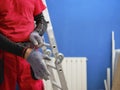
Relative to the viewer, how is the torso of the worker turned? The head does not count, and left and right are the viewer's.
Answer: facing the viewer and to the right of the viewer

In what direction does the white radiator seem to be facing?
toward the camera
